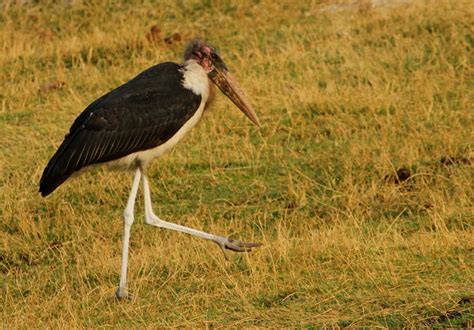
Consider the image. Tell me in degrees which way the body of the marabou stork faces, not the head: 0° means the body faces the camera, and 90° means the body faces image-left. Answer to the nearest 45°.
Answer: approximately 270°
